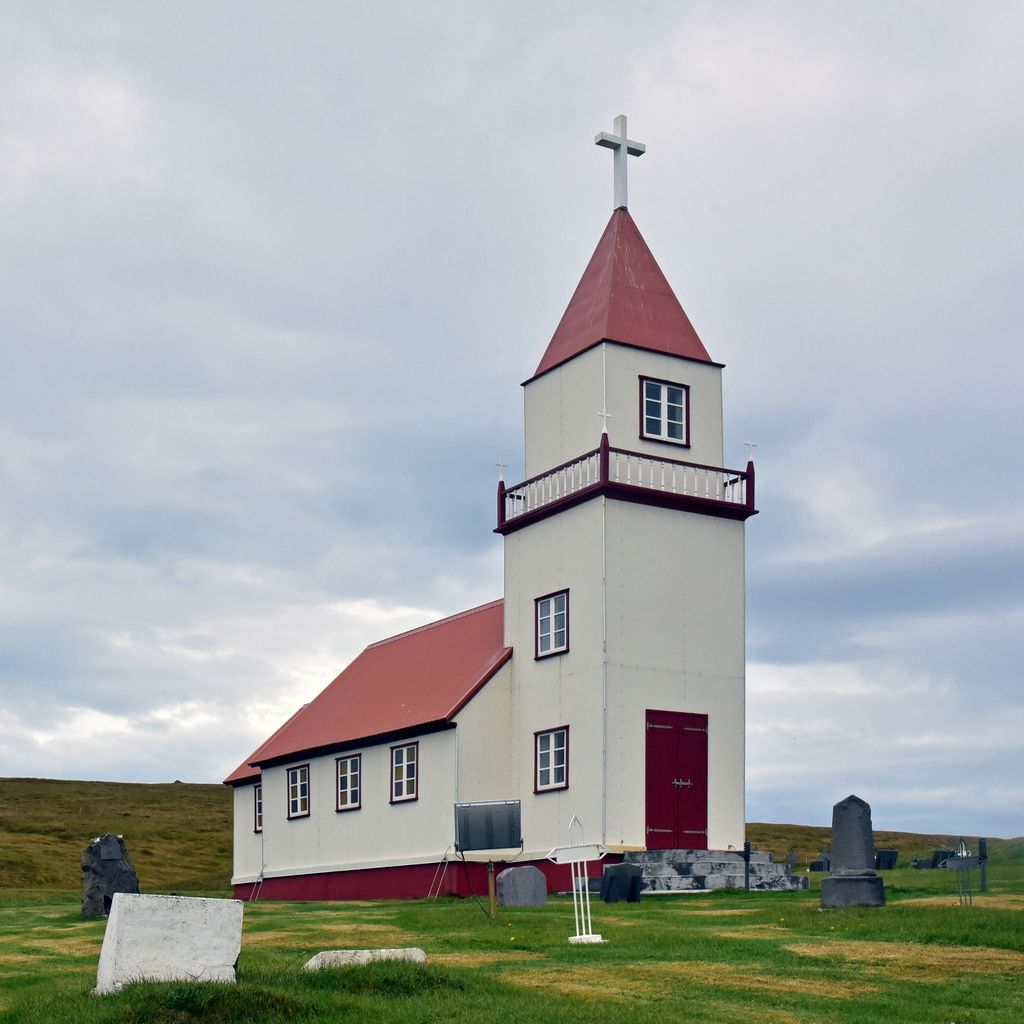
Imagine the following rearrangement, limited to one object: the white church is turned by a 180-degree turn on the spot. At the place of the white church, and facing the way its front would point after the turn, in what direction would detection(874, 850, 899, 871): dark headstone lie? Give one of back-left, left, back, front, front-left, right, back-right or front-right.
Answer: right

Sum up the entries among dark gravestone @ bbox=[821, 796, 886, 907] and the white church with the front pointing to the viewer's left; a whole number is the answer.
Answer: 0

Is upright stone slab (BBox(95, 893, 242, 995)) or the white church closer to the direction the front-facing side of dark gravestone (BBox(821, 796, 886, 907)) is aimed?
the upright stone slab

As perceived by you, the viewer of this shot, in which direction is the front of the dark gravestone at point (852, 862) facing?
facing the viewer

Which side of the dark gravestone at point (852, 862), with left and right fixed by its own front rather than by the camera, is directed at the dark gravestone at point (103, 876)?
right

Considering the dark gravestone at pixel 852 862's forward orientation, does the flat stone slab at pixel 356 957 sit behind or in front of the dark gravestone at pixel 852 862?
in front

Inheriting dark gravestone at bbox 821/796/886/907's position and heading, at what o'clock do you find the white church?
The white church is roughly at 5 o'clock from the dark gravestone.

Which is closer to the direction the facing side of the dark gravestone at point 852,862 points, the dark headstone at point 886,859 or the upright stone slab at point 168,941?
the upright stone slab

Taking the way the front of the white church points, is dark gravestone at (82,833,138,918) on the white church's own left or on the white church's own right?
on the white church's own right

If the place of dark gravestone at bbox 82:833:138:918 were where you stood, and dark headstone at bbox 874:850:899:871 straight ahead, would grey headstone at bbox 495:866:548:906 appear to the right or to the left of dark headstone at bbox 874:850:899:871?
right

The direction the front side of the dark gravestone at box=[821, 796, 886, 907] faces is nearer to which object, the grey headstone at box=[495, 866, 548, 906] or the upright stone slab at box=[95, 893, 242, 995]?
the upright stone slab

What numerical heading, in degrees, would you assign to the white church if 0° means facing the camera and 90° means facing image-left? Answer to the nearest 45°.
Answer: approximately 315°

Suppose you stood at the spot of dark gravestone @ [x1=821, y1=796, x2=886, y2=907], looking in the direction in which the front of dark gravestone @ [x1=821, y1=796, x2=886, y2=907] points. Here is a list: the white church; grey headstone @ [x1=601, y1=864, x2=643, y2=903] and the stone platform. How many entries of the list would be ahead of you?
0

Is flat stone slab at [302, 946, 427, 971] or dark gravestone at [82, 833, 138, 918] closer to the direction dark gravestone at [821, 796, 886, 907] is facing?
the flat stone slab

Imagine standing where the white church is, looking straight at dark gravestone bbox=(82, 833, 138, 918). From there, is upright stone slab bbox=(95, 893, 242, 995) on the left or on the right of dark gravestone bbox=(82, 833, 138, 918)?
left
